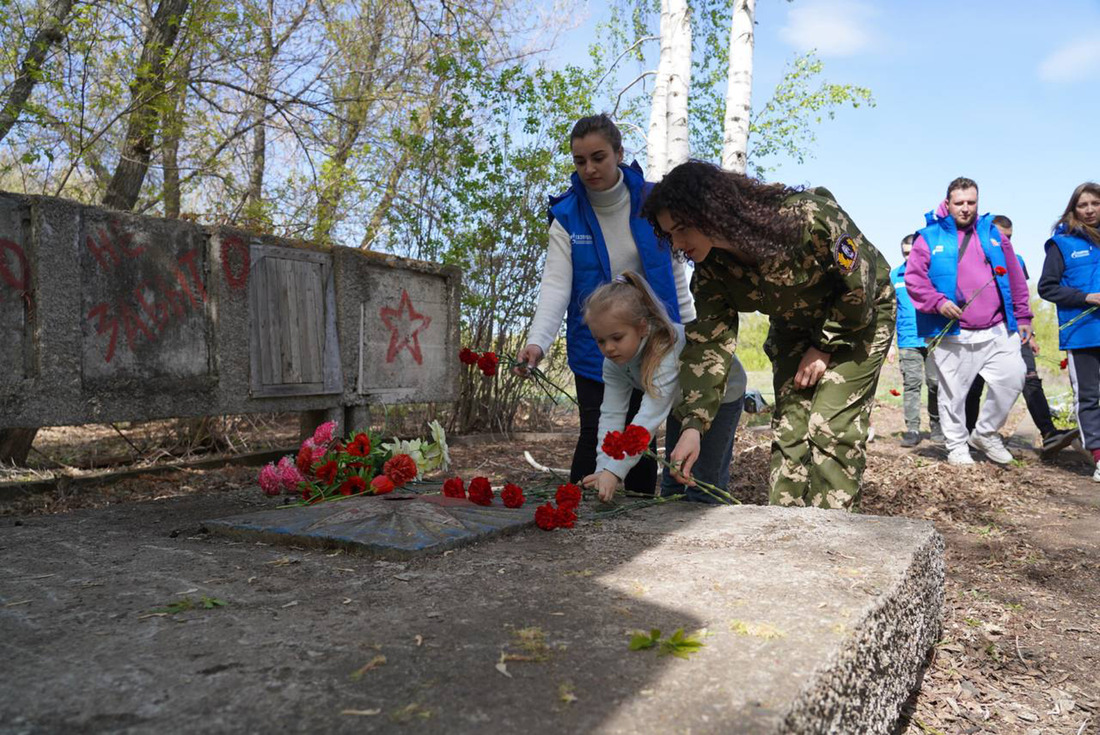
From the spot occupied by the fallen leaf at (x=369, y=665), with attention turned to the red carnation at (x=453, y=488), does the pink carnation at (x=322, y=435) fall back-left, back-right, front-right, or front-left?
front-left

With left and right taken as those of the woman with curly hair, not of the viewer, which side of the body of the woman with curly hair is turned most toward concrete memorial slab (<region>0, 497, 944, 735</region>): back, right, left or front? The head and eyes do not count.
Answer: front

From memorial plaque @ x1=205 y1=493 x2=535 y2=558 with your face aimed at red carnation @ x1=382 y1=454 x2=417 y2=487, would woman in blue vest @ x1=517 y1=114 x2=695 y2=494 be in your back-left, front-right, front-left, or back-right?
front-right

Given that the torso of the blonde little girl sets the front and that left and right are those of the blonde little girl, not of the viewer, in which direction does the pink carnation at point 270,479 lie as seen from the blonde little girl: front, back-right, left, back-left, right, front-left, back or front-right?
front-right

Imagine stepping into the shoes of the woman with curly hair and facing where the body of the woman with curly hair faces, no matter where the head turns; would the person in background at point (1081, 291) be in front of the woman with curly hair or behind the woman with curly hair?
behind

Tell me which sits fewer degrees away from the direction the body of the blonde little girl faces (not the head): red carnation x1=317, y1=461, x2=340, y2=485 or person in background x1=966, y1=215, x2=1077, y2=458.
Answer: the red carnation

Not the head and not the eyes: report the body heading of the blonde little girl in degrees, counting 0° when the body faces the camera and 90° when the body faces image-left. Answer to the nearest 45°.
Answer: approximately 45°

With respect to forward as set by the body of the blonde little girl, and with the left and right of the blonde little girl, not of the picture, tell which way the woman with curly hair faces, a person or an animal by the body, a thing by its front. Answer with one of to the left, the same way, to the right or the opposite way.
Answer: the same way

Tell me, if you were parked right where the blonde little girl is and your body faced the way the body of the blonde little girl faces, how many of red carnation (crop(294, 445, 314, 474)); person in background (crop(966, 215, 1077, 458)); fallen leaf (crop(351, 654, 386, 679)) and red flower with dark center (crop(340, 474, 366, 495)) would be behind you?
1

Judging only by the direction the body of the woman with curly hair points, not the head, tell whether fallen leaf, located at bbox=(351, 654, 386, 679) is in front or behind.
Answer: in front

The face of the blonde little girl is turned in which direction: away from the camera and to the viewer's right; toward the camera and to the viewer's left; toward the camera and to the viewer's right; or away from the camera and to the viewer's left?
toward the camera and to the viewer's left

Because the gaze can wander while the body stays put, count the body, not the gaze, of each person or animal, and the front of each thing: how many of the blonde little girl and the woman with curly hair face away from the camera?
0

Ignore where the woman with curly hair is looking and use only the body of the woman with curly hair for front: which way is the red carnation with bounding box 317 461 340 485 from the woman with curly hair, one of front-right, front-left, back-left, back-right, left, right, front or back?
front-right

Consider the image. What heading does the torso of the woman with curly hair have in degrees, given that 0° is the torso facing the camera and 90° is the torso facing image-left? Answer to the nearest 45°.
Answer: approximately 45°
